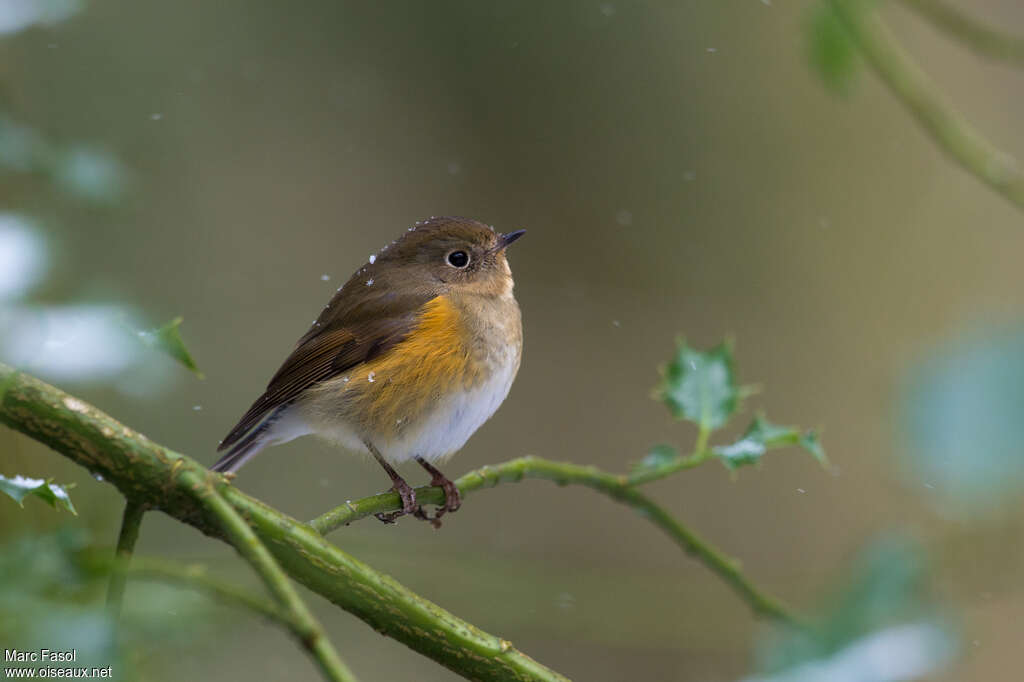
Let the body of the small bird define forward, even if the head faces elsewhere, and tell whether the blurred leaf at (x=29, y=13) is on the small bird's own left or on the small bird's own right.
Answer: on the small bird's own right

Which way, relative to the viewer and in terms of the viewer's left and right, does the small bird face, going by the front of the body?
facing to the right of the viewer

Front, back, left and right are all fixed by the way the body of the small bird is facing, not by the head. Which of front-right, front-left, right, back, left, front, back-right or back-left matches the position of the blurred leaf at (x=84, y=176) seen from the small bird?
back-right
